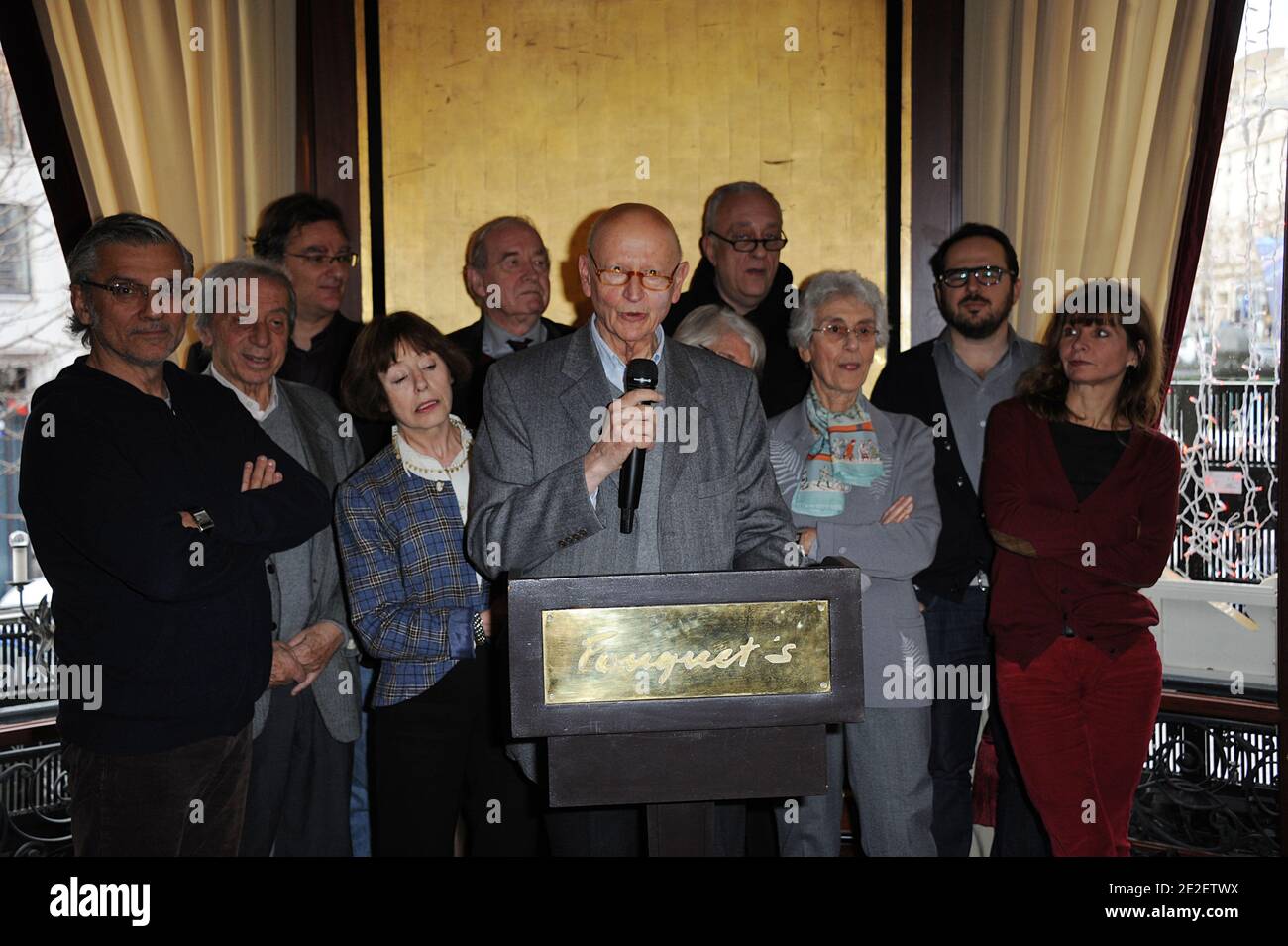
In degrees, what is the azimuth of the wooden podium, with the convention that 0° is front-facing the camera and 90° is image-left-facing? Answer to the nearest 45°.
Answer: approximately 0°

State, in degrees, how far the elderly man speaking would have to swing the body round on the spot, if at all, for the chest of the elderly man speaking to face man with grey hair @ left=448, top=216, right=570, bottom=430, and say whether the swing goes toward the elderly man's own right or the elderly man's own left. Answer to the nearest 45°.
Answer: approximately 180°

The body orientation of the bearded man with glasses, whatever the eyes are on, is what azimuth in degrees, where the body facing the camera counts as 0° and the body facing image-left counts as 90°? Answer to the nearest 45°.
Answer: approximately 0°

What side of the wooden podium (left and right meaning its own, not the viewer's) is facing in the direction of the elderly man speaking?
back

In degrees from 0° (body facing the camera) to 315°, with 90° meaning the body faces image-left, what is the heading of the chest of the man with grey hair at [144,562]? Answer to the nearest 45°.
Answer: approximately 315°

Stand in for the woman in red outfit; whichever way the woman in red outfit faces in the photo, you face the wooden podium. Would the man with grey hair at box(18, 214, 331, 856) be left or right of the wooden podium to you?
right

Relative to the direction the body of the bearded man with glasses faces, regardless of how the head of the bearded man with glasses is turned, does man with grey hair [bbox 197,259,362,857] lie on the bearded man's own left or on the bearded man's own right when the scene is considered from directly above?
on the bearded man's own right

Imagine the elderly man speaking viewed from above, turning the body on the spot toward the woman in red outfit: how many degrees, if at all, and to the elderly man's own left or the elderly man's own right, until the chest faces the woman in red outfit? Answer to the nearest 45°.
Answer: approximately 135° to the elderly man's own left
